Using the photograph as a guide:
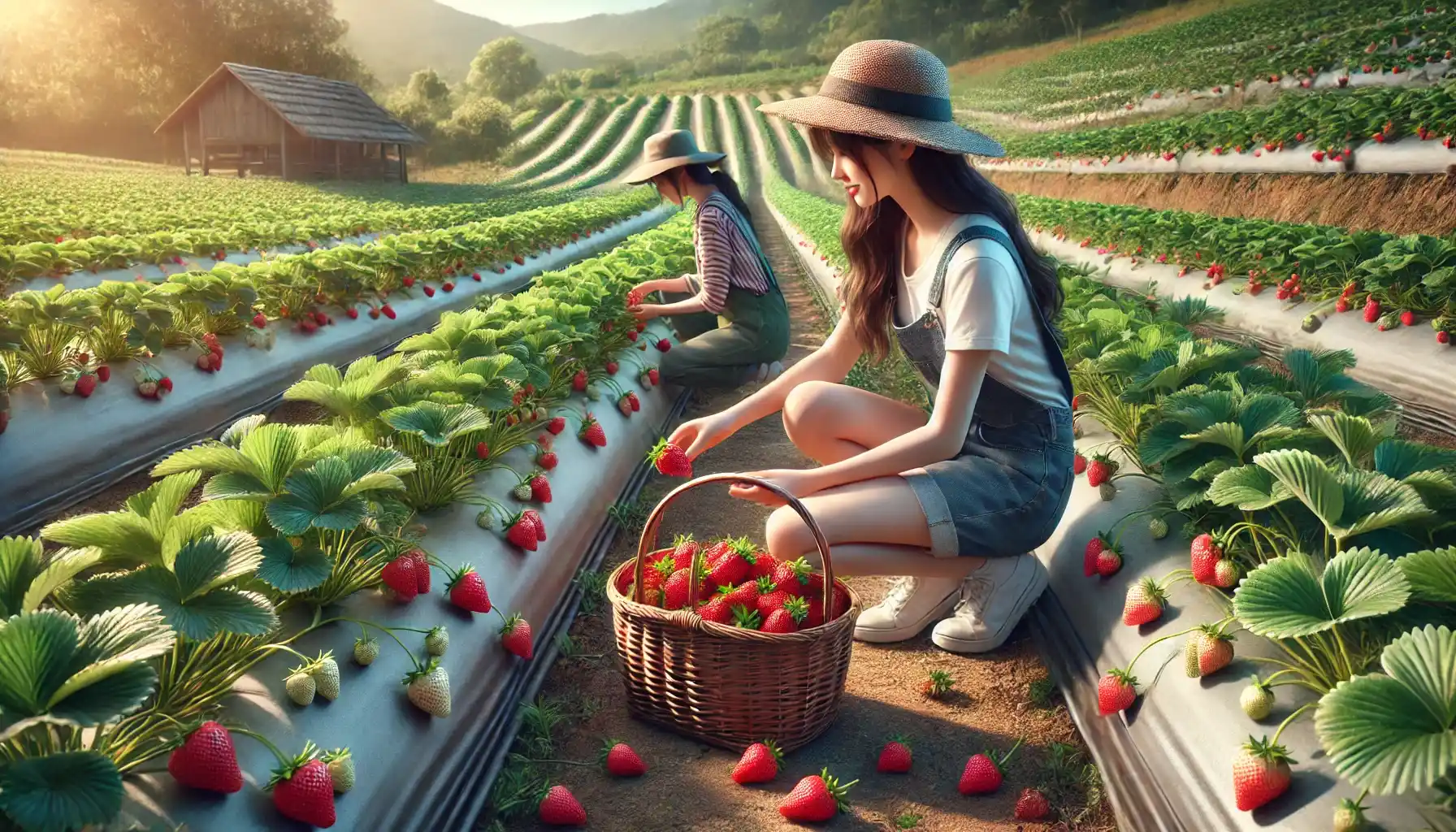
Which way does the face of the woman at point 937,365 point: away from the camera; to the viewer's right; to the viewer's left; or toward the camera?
to the viewer's left

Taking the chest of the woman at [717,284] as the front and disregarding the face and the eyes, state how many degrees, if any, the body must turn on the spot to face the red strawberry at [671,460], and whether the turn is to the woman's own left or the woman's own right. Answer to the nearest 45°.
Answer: approximately 90° to the woman's own left

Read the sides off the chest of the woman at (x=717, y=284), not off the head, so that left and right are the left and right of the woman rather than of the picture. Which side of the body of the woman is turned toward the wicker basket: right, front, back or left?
left

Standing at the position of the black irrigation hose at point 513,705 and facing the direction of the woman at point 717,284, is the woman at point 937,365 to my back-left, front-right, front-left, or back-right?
front-right

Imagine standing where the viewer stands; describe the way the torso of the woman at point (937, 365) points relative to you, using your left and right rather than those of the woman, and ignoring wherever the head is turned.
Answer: facing to the left of the viewer

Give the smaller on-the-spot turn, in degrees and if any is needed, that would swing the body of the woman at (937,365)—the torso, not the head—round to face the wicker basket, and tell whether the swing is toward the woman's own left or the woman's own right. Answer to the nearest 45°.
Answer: approximately 45° to the woman's own left

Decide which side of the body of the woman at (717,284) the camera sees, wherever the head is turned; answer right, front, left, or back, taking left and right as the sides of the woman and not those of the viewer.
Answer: left

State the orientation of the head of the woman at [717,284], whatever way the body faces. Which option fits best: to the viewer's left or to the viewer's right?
to the viewer's left

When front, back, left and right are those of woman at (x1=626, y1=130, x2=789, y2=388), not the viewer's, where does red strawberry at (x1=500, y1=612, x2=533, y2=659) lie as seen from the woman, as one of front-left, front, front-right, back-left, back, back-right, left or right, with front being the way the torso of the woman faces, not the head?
left

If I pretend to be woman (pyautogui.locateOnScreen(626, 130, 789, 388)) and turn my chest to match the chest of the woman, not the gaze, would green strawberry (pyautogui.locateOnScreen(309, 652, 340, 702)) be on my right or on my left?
on my left

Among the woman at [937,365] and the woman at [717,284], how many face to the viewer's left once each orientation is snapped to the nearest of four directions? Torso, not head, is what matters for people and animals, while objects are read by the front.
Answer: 2

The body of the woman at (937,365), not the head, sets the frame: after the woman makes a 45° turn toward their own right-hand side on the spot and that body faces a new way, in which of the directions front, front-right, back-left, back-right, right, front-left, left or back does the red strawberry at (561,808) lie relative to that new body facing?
left

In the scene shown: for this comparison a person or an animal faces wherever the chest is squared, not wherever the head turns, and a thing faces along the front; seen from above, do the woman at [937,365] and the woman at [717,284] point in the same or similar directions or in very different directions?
same or similar directions

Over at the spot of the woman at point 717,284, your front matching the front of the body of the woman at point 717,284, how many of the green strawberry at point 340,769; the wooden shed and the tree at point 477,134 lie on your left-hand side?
1
